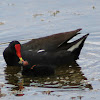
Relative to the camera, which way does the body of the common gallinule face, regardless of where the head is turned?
to the viewer's left
